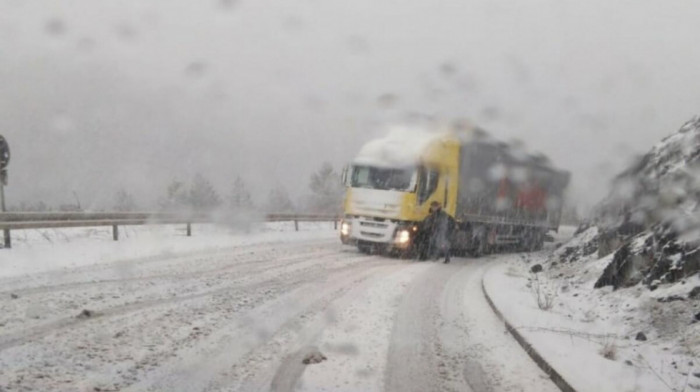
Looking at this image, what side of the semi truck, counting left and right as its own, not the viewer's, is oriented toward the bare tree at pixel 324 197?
right

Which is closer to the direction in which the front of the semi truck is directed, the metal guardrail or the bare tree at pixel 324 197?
the metal guardrail

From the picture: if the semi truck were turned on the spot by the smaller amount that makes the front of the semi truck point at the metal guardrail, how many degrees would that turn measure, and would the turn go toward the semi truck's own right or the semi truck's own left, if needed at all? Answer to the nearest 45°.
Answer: approximately 45° to the semi truck's own right

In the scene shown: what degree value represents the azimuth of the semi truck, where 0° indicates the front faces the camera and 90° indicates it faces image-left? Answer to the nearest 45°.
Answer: approximately 45°

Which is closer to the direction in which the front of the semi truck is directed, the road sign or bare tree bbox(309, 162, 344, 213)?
the road sign

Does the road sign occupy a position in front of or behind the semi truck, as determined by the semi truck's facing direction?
in front
